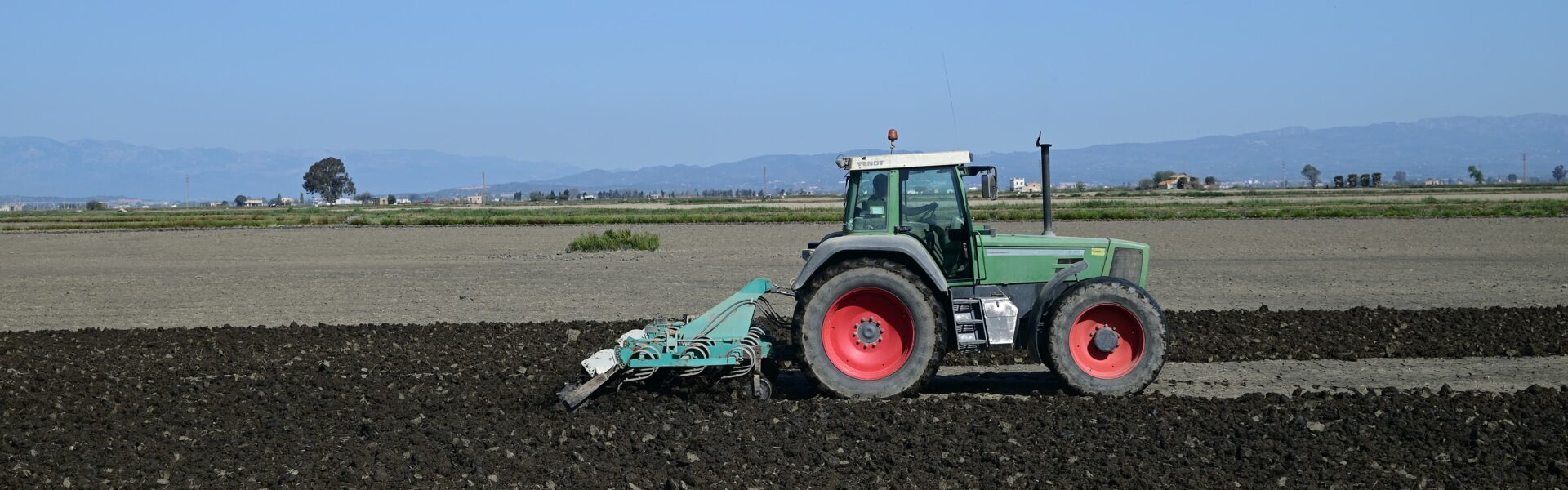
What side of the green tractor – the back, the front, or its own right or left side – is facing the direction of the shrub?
left

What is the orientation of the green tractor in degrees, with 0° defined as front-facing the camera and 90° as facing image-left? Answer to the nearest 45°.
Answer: approximately 270°
